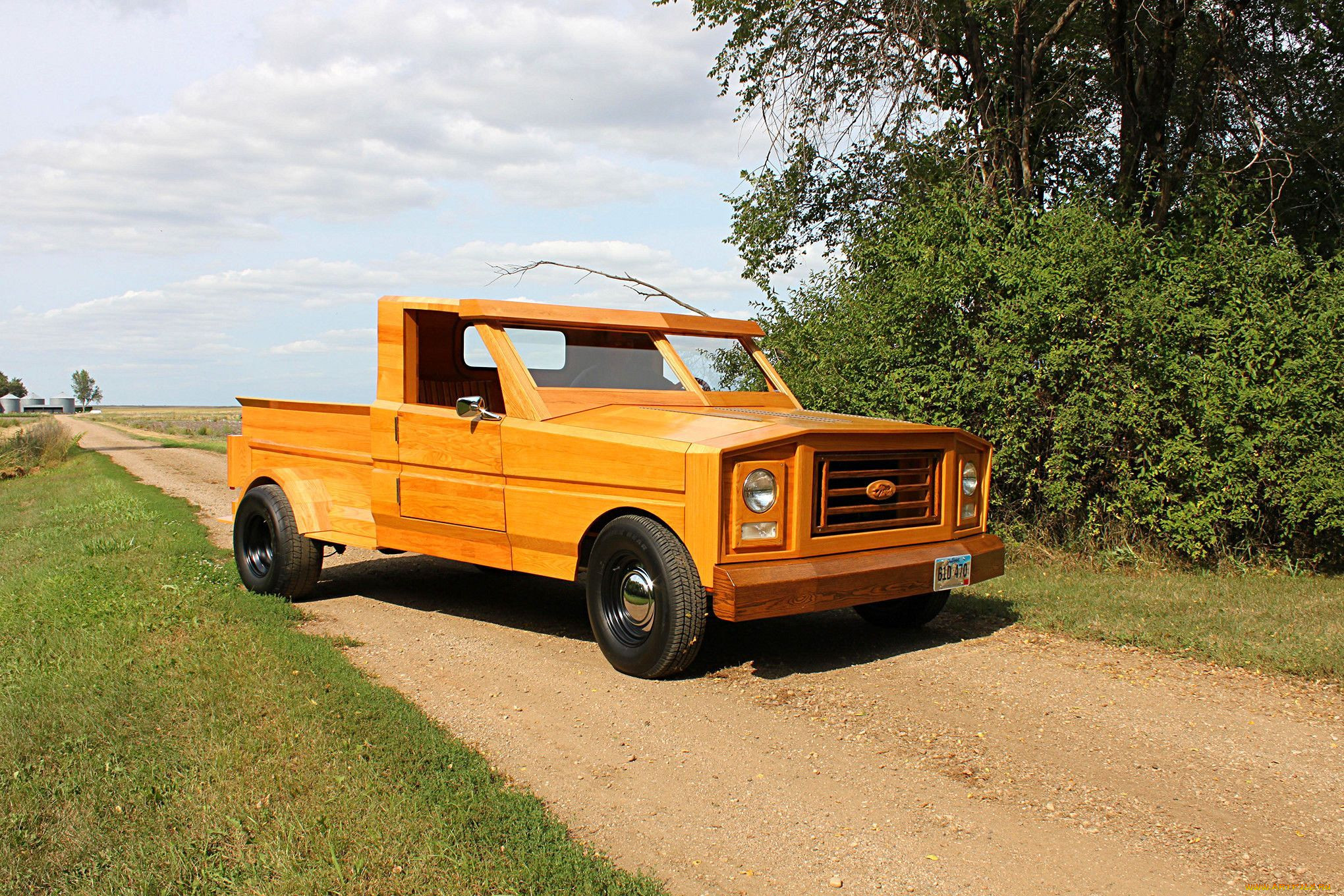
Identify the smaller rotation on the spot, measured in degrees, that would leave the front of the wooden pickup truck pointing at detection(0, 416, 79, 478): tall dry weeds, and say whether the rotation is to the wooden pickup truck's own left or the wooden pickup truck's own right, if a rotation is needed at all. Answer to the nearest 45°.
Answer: approximately 180°

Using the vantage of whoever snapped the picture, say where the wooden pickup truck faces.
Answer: facing the viewer and to the right of the viewer

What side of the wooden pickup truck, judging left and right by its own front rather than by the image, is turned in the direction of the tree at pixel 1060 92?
left

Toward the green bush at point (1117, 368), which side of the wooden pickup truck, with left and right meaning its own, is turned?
left
